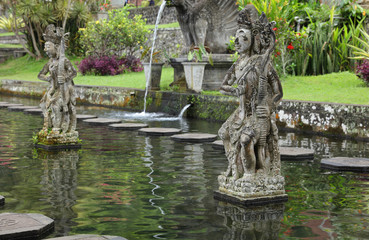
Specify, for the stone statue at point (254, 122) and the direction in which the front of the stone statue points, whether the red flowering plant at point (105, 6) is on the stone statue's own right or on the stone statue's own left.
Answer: on the stone statue's own right

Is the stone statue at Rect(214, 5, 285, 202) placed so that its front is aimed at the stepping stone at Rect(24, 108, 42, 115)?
no

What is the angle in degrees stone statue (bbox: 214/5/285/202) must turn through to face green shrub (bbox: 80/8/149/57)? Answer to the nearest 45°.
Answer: approximately 135° to its right

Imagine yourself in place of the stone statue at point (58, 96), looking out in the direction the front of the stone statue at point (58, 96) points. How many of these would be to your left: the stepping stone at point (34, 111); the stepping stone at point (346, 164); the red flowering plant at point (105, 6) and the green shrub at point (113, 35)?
1

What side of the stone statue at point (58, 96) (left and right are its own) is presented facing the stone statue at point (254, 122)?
left

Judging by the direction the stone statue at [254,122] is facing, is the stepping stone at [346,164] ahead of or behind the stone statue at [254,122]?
behind

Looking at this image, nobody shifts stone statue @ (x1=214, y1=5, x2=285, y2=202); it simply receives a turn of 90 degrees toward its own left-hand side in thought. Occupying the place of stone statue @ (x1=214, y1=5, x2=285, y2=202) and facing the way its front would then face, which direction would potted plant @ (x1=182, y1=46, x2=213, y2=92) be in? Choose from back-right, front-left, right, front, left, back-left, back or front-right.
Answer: back-left

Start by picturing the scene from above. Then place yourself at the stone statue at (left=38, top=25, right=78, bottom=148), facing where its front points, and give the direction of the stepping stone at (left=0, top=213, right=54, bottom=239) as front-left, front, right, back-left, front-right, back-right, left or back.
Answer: front-left

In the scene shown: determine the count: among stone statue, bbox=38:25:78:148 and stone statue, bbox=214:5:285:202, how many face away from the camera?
0

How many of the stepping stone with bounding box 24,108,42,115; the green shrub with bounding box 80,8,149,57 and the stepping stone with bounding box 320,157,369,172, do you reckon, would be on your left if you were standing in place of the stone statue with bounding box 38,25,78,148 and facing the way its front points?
1

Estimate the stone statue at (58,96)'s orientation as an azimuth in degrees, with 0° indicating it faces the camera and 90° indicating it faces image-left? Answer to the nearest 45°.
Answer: approximately 45°

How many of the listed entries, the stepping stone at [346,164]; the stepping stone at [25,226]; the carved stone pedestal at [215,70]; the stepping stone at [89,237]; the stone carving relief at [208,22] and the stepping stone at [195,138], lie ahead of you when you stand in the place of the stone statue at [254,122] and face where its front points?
2

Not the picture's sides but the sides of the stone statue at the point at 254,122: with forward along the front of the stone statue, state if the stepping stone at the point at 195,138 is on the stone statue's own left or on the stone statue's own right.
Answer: on the stone statue's own right

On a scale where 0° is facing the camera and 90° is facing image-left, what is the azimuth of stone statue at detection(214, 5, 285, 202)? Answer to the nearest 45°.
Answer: approximately 45°

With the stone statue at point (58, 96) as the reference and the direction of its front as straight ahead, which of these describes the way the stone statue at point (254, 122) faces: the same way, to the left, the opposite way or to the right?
the same way

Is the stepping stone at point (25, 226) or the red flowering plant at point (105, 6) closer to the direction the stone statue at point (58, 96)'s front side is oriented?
the stepping stone

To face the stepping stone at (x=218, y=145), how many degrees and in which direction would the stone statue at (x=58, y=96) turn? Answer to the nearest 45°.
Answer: approximately 135° to its left

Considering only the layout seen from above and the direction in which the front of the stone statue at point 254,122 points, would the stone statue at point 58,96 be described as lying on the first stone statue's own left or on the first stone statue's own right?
on the first stone statue's own right

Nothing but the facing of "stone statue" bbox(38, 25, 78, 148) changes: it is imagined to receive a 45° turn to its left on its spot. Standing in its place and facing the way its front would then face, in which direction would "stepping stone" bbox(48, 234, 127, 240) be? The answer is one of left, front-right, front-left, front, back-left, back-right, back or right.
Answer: front
